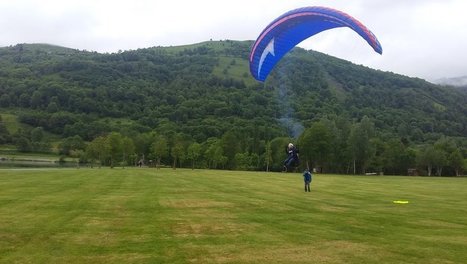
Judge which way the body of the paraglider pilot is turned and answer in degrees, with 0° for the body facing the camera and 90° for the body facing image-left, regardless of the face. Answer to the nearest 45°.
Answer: approximately 45°

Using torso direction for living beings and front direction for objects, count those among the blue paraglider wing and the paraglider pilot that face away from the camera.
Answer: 0

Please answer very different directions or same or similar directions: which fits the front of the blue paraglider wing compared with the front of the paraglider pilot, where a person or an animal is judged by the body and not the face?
same or similar directions

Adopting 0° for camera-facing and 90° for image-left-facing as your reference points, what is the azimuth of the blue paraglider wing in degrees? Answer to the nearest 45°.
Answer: approximately 45°
